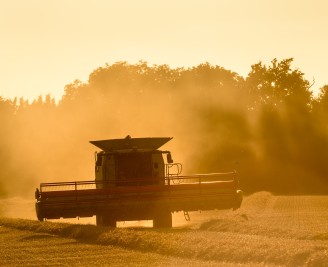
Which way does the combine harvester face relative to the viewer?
toward the camera
